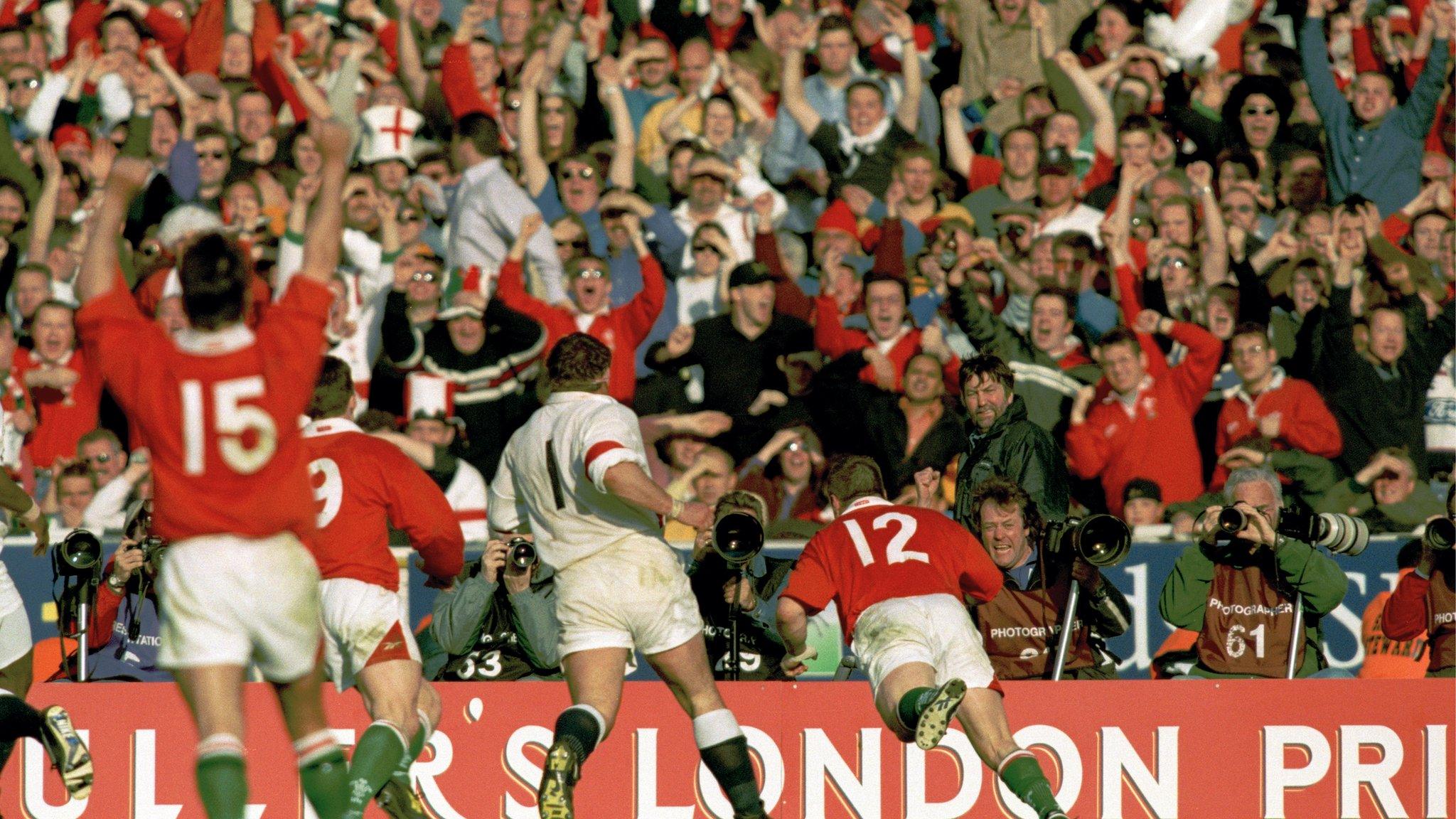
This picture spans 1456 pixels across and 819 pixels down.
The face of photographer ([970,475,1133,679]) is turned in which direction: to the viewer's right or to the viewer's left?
to the viewer's left

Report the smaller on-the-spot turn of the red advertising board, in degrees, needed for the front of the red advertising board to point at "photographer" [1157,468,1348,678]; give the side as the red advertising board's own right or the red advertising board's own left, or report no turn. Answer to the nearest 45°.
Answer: approximately 90° to the red advertising board's own left

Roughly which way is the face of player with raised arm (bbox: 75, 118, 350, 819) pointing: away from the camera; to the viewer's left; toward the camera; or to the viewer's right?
away from the camera

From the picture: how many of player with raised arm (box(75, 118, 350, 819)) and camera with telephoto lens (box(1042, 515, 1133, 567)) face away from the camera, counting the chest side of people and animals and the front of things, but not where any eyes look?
1

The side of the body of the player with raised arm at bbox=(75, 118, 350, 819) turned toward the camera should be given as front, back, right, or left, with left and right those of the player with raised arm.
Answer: back

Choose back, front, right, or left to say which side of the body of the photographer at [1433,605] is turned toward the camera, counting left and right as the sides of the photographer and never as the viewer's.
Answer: front

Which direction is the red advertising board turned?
toward the camera

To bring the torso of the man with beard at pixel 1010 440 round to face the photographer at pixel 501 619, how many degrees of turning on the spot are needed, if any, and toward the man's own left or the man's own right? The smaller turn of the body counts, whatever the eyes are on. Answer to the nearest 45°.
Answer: approximately 45° to the man's own right

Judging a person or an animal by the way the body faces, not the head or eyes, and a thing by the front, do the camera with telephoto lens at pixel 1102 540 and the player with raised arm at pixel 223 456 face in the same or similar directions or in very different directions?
very different directions
